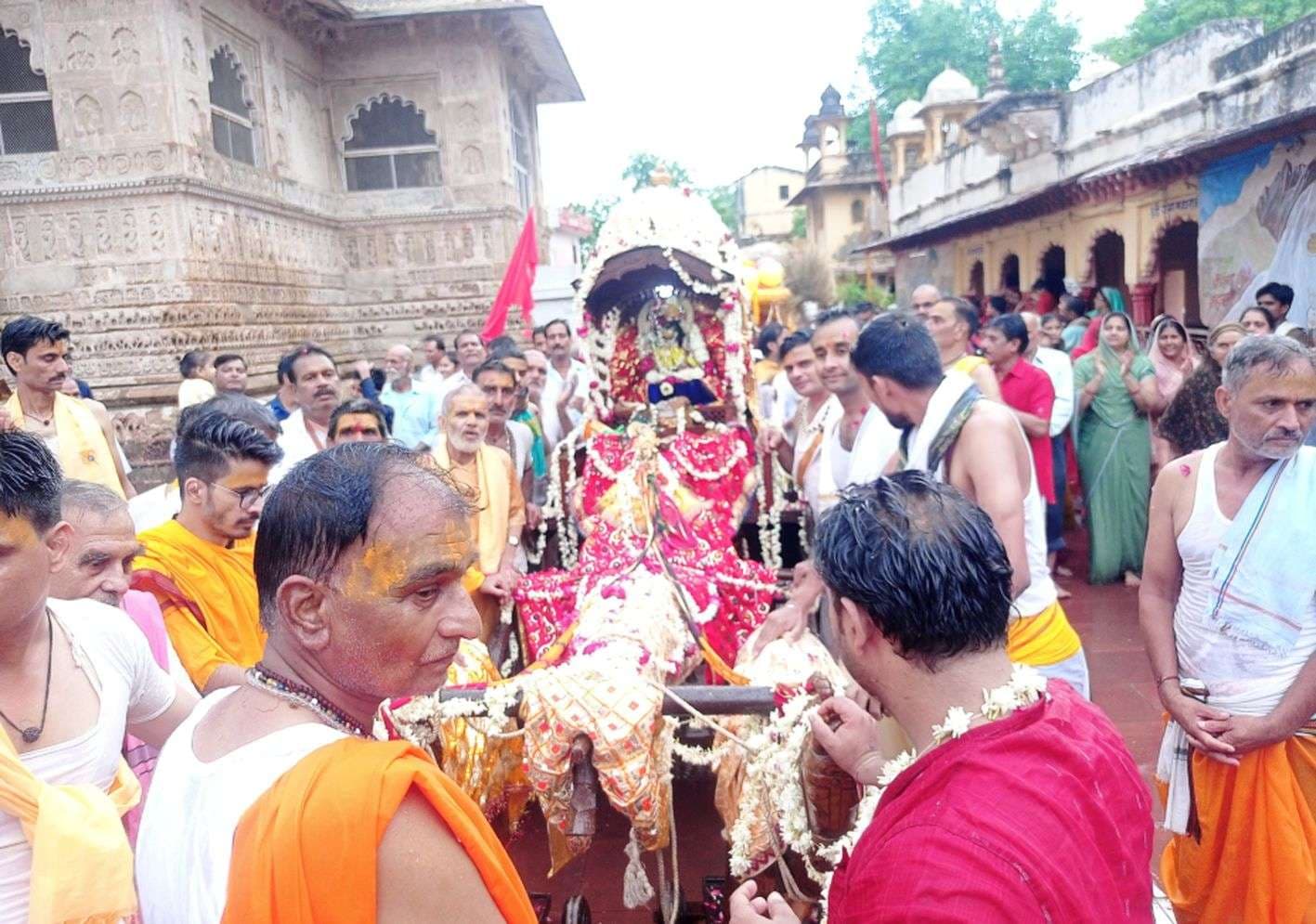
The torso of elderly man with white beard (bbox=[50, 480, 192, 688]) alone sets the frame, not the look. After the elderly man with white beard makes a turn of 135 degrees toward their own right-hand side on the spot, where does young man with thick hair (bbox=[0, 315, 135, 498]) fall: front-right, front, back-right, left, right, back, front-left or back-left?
right

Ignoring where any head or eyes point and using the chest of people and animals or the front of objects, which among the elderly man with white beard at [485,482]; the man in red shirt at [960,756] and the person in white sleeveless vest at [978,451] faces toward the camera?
the elderly man with white beard

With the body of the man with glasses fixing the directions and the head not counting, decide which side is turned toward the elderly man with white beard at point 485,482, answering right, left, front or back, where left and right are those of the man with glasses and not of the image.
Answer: left

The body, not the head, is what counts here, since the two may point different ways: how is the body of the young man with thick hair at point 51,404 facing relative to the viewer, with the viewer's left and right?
facing the viewer and to the right of the viewer

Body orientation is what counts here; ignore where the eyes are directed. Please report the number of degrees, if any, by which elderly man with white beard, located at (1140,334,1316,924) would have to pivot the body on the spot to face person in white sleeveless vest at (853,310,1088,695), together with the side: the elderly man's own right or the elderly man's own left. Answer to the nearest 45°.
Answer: approximately 90° to the elderly man's own right

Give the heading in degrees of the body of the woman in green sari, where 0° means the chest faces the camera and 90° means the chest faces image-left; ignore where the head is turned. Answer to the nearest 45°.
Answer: approximately 0°

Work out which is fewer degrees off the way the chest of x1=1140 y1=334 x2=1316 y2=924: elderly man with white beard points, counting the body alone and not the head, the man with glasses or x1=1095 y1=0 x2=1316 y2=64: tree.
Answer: the man with glasses

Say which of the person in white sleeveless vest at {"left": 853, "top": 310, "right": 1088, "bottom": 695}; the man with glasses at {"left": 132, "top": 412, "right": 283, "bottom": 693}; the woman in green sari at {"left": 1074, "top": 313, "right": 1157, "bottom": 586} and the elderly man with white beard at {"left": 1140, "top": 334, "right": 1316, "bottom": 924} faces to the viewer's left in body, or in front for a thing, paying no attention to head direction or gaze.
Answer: the person in white sleeveless vest

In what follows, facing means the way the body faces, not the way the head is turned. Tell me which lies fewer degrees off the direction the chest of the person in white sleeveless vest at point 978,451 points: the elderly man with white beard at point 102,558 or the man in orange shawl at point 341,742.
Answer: the elderly man with white beard

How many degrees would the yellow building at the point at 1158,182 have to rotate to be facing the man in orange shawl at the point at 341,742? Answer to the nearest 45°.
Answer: approximately 45° to its left

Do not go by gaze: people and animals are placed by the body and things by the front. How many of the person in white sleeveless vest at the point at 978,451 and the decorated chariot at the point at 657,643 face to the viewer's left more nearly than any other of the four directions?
1

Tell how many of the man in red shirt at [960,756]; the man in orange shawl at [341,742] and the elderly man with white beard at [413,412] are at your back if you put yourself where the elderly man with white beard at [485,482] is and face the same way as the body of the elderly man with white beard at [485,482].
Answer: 1

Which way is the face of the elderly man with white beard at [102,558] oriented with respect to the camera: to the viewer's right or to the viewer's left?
to the viewer's right

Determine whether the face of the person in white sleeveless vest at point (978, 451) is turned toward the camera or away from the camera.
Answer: away from the camera
